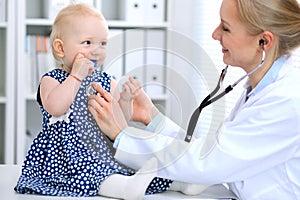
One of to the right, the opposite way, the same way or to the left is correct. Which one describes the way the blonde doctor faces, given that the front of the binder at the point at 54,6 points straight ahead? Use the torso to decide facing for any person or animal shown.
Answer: to the right

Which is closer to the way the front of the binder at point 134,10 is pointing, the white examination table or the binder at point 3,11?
the white examination table

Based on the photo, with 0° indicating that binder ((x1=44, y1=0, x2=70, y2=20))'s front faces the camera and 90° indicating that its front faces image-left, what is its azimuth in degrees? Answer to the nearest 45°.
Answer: approximately 0°

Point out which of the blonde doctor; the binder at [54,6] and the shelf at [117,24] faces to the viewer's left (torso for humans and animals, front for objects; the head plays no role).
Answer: the blonde doctor

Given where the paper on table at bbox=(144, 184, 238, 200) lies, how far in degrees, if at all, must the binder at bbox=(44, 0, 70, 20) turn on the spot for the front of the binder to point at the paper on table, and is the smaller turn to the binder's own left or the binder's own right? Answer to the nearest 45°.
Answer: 0° — it already faces it

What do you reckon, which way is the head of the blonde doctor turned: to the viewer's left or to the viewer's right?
to the viewer's left

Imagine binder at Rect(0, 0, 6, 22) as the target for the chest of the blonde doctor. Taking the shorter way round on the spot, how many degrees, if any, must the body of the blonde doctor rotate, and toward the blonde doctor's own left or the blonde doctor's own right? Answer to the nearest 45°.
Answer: approximately 45° to the blonde doctor's own right
